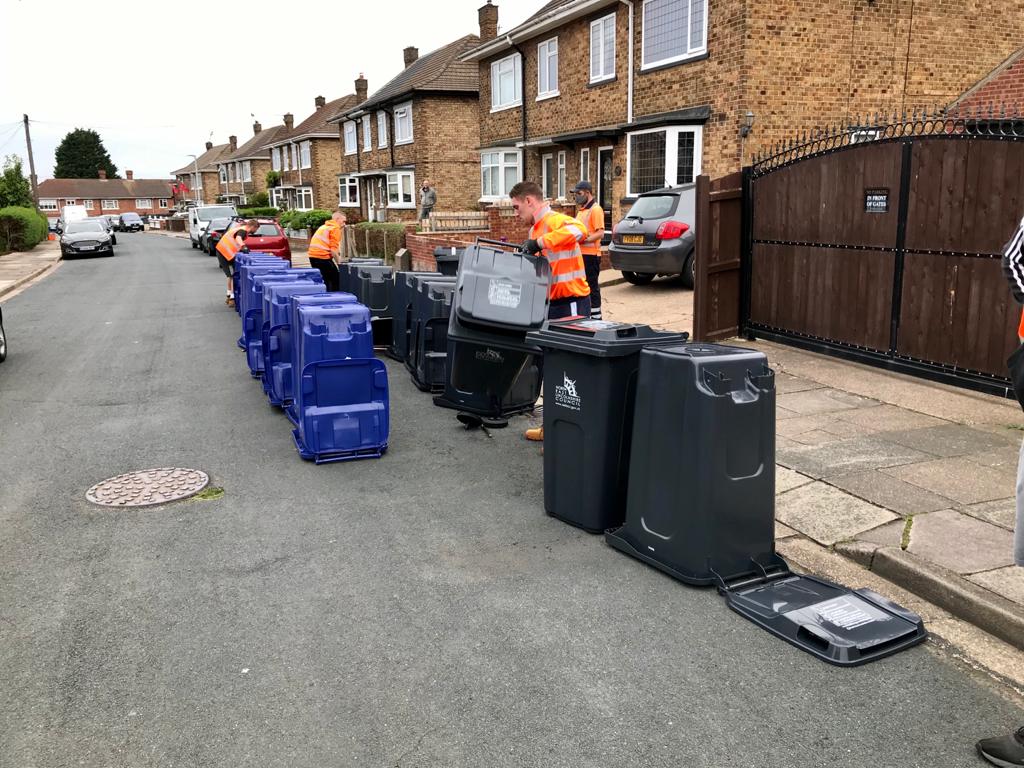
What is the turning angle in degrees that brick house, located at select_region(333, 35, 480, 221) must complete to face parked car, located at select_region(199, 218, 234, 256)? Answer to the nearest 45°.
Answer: approximately 45° to its right

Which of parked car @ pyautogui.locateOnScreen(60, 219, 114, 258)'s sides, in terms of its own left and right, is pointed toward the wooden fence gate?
front

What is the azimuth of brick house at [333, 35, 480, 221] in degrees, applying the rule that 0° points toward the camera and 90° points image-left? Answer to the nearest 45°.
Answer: approximately 45°

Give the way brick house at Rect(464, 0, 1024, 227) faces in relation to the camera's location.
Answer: facing the viewer and to the left of the viewer

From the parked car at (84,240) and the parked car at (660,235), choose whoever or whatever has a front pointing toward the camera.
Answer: the parked car at (84,240)

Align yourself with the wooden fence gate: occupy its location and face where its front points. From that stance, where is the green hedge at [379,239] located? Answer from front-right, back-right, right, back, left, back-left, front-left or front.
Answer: right

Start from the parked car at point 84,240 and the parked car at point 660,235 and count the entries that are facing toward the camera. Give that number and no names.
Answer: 1

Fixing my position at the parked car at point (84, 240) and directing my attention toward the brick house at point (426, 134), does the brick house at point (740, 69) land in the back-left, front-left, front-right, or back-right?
front-right

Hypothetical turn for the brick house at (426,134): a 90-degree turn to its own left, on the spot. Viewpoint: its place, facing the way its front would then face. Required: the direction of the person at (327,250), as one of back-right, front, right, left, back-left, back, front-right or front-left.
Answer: front-right

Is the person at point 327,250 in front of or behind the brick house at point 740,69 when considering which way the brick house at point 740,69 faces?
in front

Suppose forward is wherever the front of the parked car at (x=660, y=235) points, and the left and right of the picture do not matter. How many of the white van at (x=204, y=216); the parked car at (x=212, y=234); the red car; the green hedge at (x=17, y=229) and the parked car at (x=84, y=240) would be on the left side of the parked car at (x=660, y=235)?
5

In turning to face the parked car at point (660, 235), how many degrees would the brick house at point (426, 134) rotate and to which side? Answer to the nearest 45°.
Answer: approximately 45° to its left

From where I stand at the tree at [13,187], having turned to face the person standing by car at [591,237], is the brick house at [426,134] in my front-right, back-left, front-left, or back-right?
front-left

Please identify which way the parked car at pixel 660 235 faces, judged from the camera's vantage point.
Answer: facing away from the viewer and to the right of the viewer

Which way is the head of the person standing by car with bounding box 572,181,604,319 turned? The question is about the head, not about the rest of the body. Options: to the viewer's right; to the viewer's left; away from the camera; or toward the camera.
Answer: to the viewer's left

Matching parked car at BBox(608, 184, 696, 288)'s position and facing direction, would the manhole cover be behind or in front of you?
behind

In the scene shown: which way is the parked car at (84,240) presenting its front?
toward the camera

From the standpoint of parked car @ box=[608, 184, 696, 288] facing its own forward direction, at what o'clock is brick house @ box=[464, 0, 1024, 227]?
The brick house is roughly at 11 o'clock from the parked car.
